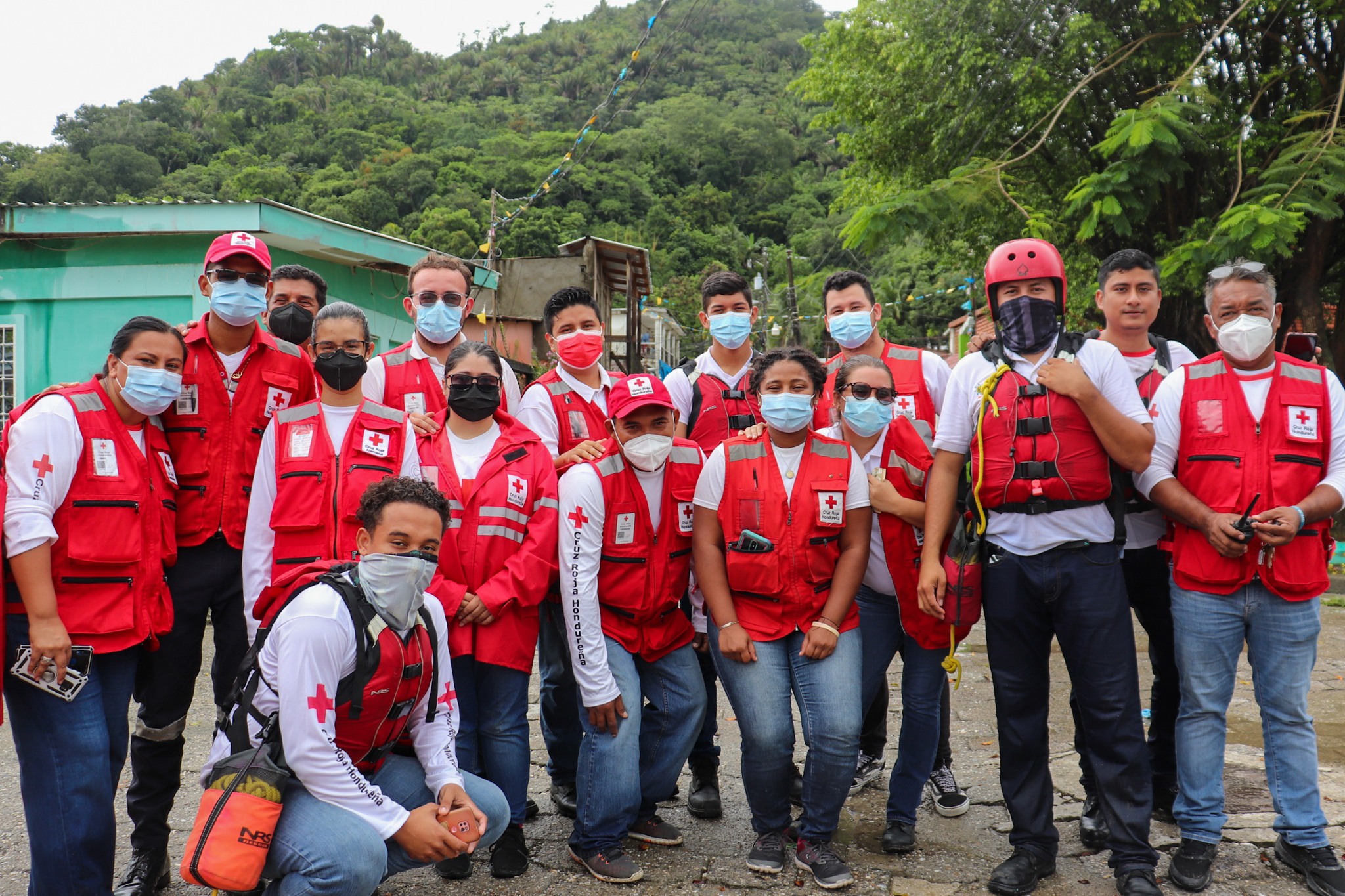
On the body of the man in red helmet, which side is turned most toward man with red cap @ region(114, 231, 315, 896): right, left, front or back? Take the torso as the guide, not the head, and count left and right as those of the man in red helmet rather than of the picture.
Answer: right

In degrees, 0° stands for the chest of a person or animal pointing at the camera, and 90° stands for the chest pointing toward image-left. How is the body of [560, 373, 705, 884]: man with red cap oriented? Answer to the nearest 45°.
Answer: approximately 315°

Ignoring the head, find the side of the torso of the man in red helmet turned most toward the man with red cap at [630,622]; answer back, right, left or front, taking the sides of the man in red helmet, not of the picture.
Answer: right

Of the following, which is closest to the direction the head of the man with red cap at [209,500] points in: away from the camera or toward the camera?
toward the camera

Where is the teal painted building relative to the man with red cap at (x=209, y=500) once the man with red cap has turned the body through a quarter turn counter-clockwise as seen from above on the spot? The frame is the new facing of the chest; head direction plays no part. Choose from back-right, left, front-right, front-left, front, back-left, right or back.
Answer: left

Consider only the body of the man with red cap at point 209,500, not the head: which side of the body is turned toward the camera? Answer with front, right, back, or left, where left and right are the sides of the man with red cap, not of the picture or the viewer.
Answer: front

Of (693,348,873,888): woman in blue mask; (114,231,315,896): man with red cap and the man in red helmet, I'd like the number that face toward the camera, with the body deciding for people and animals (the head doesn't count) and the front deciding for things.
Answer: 3

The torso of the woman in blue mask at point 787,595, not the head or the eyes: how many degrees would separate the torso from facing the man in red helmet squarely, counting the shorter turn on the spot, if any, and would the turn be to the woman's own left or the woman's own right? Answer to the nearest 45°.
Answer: approximately 90° to the woman's own left

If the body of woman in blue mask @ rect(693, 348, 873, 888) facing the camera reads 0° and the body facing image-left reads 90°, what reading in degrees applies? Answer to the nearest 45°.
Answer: approximately 0°

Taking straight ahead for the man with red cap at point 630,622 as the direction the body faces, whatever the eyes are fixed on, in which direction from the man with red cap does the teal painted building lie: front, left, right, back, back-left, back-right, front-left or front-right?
back

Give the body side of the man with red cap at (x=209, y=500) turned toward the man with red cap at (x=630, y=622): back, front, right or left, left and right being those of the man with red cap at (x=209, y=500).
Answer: left

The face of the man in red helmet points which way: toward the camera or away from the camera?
toward the camera

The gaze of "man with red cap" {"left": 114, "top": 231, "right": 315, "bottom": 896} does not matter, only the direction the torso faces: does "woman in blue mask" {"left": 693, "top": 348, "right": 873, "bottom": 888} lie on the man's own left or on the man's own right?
on the man's own left

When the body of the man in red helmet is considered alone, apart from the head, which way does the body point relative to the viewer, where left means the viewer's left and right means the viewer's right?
facing the viewer

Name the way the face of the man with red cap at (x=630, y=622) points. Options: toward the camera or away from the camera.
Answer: toward the camera

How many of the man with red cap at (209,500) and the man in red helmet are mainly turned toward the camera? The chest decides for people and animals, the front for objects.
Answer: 2
